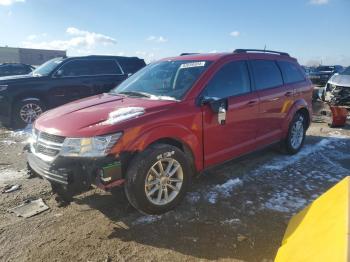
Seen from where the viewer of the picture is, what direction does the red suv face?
facing the viewer and to the left of the viewer

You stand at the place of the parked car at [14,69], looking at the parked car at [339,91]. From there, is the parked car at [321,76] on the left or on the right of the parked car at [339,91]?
left

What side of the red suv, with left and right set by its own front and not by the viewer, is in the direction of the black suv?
right

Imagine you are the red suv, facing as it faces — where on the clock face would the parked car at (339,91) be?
The parked car is roughly at 6 o'clock from the red suv.

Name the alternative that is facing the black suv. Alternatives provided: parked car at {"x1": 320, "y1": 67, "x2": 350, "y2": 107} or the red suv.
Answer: the parked car

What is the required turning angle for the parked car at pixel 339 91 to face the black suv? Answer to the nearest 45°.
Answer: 0° — it already faces it

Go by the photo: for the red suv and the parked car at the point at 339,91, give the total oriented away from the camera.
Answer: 0

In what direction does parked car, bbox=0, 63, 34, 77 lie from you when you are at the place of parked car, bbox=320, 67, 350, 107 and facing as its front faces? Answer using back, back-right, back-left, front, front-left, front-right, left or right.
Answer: front-right
